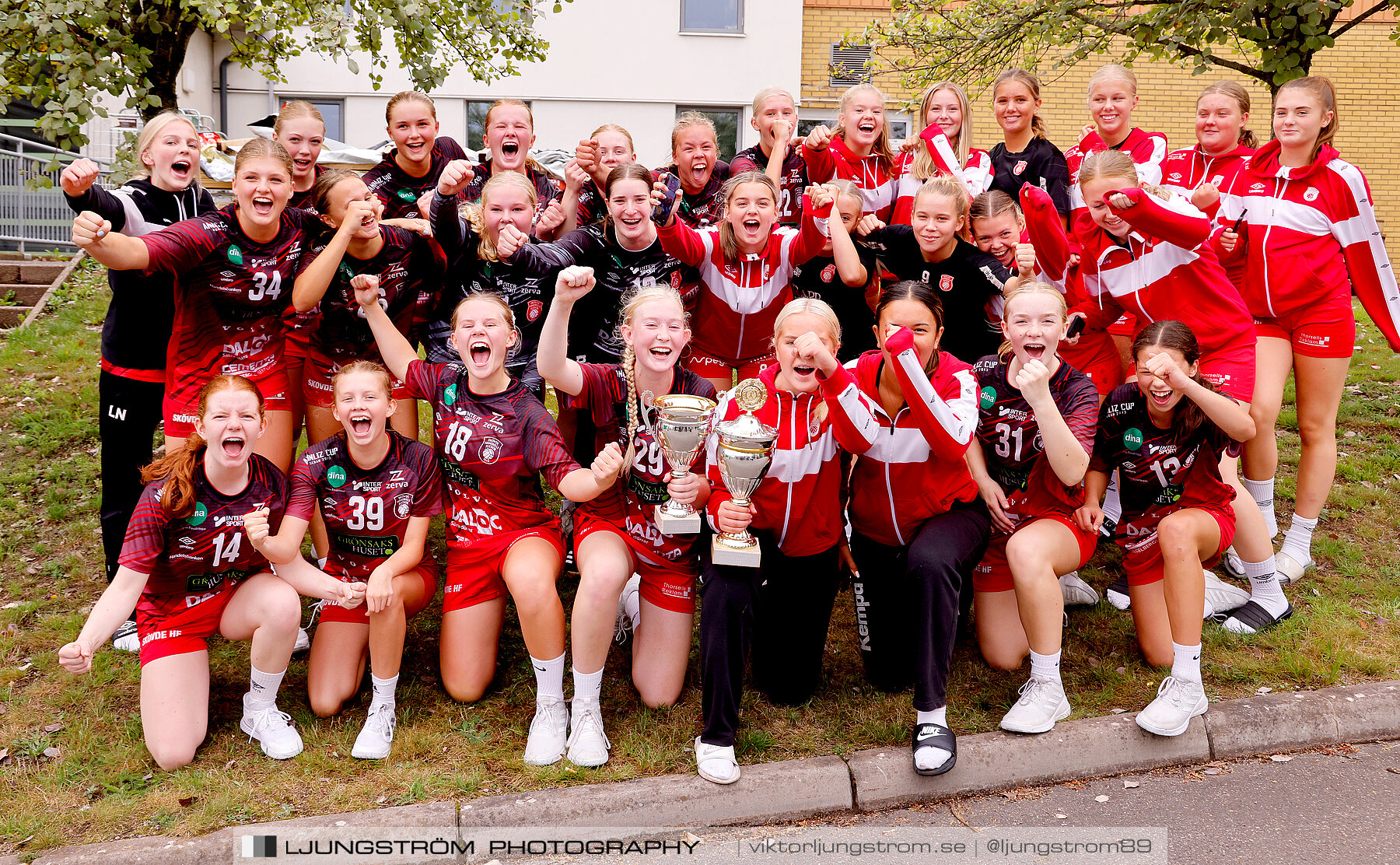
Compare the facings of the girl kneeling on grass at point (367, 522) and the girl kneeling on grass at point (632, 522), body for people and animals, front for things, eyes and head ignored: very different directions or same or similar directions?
same or similar directions

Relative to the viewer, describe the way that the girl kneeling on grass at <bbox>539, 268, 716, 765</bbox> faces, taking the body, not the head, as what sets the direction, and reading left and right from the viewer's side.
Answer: facing the viewer

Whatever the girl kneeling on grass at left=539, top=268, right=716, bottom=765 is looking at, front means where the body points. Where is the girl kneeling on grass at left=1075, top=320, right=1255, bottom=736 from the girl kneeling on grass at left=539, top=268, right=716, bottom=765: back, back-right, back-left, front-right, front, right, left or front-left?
left

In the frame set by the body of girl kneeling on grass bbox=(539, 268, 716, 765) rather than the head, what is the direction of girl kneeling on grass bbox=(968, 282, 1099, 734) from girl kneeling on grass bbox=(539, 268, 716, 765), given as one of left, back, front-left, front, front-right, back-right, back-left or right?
left

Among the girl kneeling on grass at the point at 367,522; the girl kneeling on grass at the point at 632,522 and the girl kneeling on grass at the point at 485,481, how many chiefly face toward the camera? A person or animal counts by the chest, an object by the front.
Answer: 3

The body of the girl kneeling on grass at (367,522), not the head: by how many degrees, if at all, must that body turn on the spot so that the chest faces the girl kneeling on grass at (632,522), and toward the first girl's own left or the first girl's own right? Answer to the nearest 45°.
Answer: approximately 90° to the first girl's own left

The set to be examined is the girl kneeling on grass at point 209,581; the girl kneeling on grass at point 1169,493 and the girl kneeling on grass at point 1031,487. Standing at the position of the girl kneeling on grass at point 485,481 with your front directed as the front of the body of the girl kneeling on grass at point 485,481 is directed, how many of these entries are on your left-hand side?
2

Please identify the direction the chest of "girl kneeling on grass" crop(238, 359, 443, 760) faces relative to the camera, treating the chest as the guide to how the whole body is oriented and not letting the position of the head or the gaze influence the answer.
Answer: toward the camera

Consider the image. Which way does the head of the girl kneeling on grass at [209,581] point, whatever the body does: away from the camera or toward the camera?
toward the camera

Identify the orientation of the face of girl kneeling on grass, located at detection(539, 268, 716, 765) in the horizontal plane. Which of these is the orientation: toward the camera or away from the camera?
toward the camera
